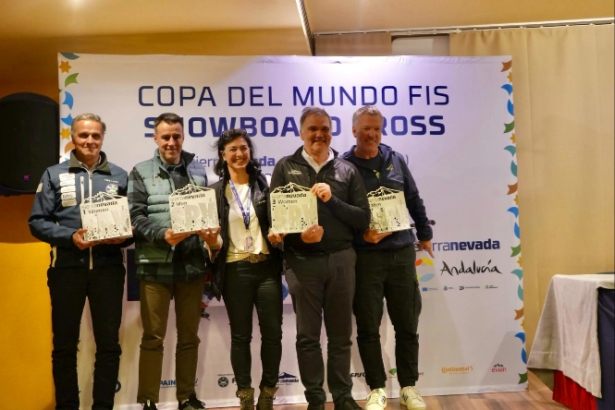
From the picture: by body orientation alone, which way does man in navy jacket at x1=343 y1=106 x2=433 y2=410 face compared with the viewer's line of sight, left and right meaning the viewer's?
facing the viewer

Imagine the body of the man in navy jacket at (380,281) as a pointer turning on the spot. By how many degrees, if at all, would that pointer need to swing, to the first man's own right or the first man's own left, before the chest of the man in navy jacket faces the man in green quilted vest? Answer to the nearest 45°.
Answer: approximately 90° to the first man's own right

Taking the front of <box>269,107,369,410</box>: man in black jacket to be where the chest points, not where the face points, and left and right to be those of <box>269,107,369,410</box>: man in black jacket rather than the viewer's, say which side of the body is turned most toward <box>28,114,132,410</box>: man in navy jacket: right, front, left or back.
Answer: right

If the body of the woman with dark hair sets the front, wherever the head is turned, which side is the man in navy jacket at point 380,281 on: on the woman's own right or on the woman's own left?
on the woman's own left

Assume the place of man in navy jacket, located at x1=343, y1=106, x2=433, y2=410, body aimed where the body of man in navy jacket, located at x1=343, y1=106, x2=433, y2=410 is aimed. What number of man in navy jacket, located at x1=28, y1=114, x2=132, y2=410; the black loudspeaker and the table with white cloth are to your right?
2

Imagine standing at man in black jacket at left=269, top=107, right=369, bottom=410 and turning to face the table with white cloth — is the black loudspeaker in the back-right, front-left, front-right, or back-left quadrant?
back-left

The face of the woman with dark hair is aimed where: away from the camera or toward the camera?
toward the camera

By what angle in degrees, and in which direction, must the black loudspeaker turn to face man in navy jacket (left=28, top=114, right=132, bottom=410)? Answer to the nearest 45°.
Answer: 0° — it already faces them

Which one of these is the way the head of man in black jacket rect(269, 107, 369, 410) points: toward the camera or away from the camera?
toward the camera

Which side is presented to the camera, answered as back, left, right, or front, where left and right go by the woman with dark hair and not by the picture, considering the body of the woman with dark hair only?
front

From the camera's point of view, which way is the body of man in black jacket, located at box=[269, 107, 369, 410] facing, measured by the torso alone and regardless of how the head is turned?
toward the camera
